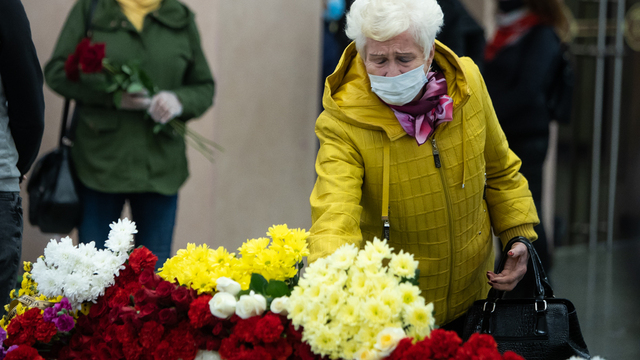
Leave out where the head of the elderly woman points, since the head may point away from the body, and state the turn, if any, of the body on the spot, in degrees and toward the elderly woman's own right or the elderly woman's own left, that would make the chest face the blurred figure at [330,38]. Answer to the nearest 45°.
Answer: approximately 180°

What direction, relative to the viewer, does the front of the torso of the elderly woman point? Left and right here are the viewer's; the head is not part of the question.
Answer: facing the viewer

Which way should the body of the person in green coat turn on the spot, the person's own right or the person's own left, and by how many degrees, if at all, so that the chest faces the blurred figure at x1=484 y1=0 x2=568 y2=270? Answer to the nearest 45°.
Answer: approximately 90° to the person's own left

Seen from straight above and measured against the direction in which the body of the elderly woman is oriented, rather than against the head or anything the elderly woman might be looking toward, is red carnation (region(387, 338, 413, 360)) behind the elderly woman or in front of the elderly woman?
in front

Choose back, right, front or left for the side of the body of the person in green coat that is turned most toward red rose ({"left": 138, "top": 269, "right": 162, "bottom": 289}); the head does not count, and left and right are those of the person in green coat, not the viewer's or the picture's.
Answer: front

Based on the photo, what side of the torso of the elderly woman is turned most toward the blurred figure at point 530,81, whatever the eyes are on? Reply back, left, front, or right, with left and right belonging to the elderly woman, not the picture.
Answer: back

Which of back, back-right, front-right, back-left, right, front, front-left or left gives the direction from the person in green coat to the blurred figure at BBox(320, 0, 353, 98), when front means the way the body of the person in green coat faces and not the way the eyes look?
back-left

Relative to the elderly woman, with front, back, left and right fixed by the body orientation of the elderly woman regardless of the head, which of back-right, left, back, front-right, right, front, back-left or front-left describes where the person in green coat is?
back-right

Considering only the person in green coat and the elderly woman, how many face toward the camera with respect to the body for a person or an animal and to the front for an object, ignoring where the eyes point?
2

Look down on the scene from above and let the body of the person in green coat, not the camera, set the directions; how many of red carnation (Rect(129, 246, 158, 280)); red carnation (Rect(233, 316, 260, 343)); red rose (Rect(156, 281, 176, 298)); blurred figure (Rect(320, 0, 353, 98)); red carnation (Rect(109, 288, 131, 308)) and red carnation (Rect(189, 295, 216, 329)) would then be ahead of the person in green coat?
5

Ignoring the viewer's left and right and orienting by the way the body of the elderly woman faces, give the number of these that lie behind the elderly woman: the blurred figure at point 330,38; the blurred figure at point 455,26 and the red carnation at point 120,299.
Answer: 2

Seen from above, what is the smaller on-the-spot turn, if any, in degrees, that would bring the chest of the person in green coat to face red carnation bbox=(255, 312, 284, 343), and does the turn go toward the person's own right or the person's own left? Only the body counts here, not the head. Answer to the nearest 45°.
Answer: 0° — they already face it

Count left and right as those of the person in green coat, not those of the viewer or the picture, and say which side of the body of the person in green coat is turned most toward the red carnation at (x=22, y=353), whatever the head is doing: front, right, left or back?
front

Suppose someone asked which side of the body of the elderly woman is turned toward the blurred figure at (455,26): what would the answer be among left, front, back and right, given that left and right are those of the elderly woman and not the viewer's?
back

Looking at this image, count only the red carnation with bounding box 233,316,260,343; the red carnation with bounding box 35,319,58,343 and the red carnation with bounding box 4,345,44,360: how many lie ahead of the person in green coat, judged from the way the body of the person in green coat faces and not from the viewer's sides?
3

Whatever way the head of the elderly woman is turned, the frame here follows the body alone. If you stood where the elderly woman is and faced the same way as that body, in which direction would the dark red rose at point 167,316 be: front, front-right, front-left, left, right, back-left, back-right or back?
front-right

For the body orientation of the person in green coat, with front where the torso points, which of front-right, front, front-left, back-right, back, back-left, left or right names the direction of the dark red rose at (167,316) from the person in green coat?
front
